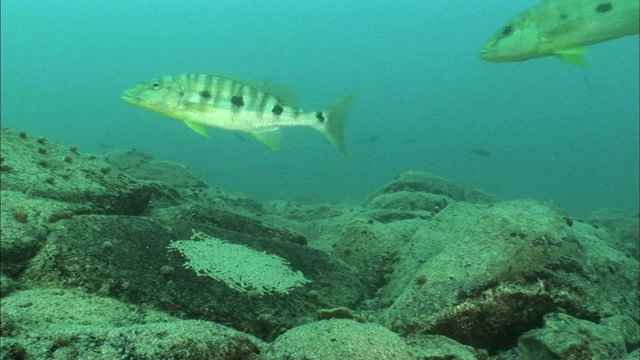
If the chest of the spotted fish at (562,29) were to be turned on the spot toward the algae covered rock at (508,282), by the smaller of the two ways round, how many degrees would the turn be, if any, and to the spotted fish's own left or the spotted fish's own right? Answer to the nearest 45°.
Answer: approximately 90° to the spotted fish's own left

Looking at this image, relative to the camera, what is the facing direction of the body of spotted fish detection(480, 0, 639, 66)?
to the viewer's left

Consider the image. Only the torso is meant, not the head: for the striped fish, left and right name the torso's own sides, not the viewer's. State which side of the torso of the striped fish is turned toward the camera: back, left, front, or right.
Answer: left

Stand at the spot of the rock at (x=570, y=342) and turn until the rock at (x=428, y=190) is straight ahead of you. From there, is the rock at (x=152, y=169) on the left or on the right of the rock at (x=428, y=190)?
left

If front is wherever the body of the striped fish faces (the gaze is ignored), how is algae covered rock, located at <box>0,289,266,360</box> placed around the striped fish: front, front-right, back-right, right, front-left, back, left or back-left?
left

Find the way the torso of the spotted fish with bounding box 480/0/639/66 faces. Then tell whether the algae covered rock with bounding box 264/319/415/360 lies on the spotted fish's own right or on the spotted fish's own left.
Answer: on the spotted fish's own left

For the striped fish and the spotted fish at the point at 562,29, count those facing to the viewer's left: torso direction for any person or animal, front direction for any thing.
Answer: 2

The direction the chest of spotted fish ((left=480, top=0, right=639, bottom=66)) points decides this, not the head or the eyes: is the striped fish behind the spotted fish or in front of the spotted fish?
in front

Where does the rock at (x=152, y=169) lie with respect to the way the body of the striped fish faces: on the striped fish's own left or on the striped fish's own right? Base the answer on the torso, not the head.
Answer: on the striped fish's own right
